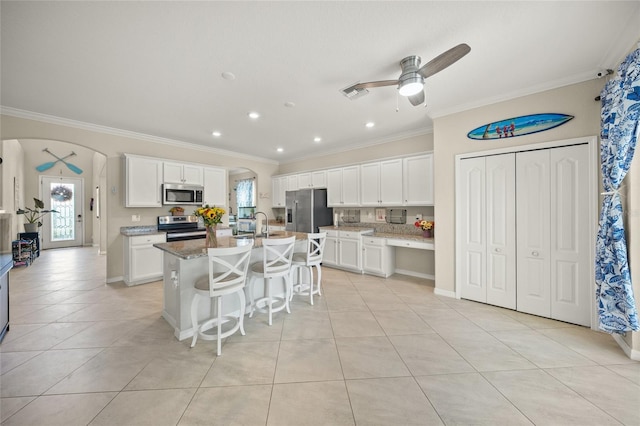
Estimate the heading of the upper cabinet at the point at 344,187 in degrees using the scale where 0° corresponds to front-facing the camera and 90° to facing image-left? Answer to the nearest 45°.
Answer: approximately 45°

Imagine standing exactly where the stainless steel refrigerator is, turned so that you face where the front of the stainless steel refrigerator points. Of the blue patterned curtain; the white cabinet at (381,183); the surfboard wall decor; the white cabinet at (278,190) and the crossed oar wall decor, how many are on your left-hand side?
3

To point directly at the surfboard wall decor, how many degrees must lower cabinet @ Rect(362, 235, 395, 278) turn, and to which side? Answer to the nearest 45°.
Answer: approximately 90° to its left

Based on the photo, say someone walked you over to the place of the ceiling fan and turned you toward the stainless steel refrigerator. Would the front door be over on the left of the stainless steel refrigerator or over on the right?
left

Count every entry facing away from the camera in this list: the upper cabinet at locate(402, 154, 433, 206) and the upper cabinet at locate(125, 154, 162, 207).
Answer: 0

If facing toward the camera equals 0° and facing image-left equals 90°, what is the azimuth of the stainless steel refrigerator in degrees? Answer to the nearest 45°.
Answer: approximately 45°

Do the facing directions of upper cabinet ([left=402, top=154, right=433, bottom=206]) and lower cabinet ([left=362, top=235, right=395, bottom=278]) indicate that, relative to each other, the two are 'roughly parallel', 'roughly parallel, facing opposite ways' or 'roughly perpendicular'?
roughly parallel

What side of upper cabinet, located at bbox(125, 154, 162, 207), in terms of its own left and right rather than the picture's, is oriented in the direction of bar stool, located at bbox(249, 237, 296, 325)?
front

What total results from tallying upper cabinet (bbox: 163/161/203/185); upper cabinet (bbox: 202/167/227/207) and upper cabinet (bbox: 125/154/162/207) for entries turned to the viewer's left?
0

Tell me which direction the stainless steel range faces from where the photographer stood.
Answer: facing the viewer and to the right of the viewer

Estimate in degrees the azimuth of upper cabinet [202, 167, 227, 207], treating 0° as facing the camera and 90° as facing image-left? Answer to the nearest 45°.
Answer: approximately 315°

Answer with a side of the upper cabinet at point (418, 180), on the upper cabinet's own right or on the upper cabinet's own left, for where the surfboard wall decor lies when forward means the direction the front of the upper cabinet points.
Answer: on the upper cabinet's own left
